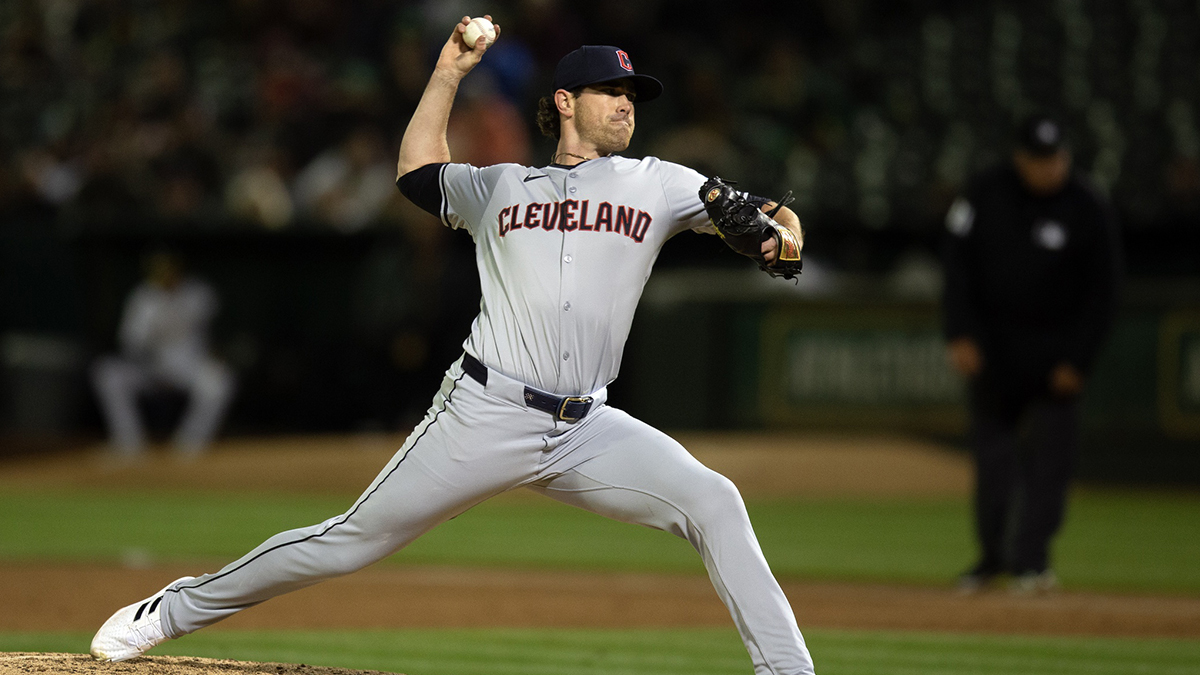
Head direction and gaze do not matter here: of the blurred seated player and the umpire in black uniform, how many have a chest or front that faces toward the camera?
2

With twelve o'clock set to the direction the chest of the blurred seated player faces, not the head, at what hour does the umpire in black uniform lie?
The umpire in black uniform is roughly at 11 o'clock from the blurred seated player.

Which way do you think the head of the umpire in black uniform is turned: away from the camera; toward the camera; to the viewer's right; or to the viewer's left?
toward the camera

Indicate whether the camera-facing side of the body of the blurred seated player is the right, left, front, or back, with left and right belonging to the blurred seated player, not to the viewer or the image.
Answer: front
